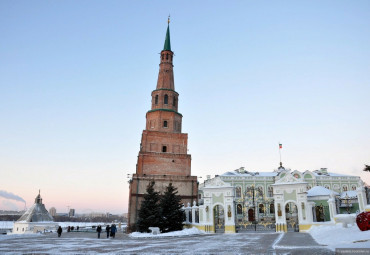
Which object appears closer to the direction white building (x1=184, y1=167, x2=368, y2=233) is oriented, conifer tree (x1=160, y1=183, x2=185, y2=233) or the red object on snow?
the red object on snow

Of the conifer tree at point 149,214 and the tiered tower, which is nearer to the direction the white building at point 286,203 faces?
the conifer tree

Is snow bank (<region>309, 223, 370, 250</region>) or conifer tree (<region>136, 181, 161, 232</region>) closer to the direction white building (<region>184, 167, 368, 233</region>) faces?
the snow bank

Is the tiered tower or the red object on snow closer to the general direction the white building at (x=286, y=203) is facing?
the red object on snow

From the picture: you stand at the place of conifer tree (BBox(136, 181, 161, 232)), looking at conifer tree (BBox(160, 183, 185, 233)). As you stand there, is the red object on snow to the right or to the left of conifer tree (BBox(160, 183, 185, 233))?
right

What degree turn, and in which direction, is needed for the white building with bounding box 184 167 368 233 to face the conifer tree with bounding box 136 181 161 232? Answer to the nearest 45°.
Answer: approximately 90° to its right

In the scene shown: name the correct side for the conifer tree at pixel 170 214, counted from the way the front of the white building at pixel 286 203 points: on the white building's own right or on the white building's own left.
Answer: on the white building's own right

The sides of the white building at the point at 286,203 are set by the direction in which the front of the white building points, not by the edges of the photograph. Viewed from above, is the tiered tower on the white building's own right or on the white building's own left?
on the white building's own right

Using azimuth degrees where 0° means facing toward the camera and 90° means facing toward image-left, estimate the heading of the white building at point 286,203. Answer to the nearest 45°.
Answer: approximately 0°

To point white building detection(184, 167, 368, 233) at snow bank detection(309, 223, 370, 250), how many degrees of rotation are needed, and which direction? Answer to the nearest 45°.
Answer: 0° — it already faces it
